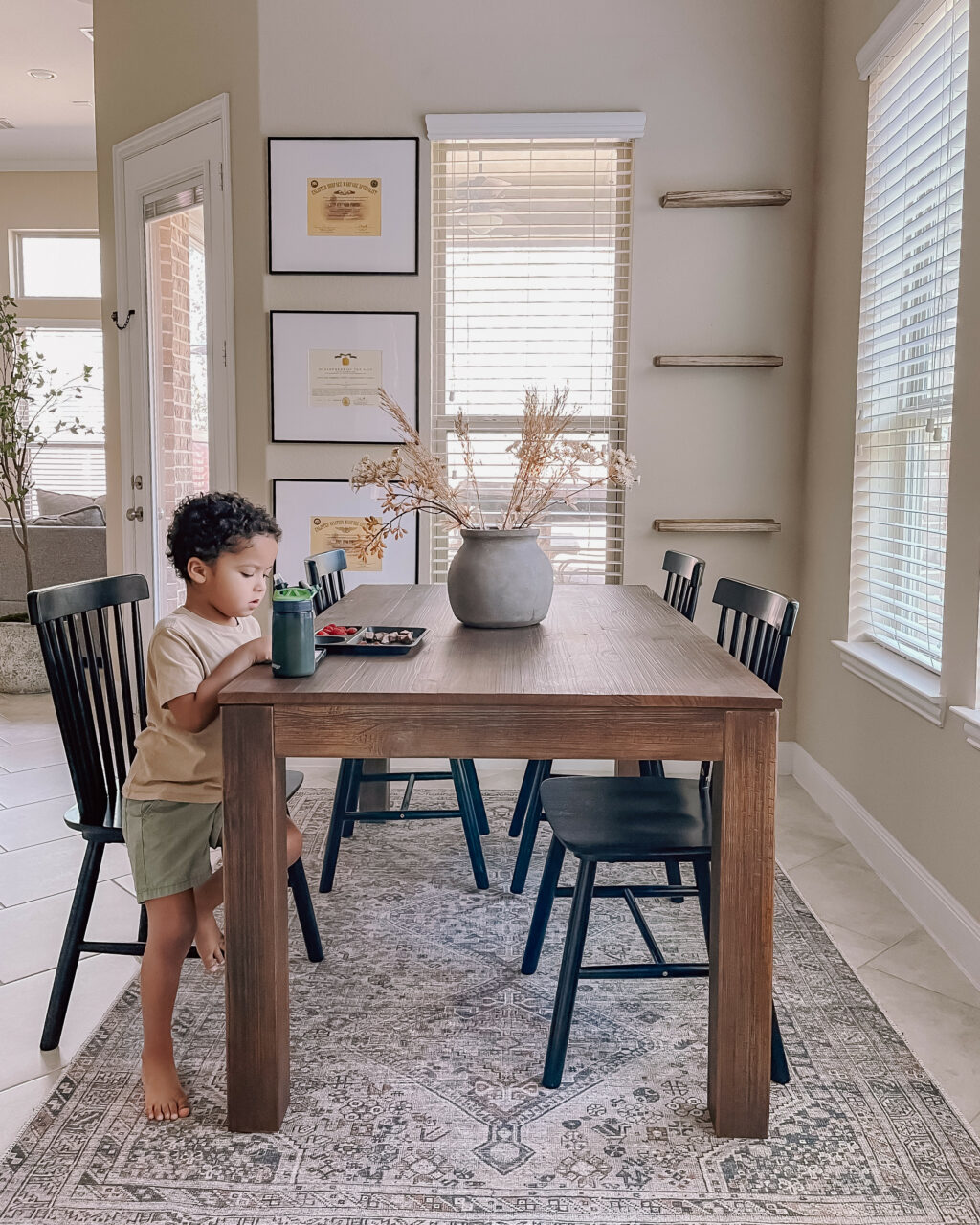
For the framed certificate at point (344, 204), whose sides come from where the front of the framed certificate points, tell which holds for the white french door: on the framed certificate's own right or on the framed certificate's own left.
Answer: on the framed certificate's own right

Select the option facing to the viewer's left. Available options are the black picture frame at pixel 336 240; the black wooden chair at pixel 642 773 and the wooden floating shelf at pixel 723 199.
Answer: the black wooden chair

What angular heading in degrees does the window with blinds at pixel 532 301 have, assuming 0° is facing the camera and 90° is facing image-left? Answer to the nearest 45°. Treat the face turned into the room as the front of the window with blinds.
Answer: approximately 0°

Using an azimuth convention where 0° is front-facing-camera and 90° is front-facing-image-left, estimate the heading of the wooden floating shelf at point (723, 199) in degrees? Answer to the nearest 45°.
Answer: approximately 0°

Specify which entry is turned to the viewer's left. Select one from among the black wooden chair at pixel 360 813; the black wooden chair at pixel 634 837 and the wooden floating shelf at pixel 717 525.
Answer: the black wooden chair at pixel 634 837

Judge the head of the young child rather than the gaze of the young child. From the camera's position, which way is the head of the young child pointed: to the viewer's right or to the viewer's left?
to the viewer's right
